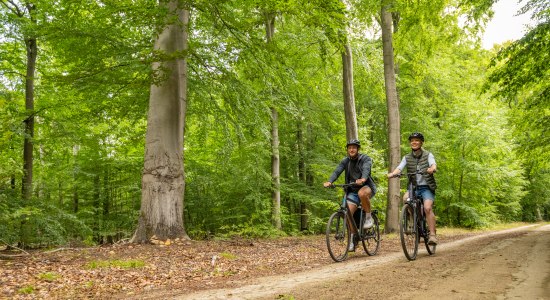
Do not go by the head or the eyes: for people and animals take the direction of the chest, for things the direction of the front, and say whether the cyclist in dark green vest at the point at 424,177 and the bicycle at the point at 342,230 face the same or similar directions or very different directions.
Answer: same or similar directions

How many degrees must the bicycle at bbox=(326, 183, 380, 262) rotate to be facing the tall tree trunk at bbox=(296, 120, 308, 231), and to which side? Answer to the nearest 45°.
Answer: approximately 135° to its right

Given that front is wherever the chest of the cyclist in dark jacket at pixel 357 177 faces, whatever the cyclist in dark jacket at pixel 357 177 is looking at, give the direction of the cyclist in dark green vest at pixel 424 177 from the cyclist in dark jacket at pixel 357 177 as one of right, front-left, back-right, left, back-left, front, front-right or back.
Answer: back-left

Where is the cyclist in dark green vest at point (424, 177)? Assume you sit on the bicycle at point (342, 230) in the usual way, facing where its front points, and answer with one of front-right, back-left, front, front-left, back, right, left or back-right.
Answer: back-left

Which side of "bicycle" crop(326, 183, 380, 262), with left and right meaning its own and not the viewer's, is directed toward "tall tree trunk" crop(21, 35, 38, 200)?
right

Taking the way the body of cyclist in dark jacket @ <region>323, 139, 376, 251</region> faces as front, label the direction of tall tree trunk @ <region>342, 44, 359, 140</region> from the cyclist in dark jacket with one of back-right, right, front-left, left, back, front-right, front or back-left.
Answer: back-right

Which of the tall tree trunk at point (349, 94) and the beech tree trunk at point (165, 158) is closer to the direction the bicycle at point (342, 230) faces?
the beech tree trunk

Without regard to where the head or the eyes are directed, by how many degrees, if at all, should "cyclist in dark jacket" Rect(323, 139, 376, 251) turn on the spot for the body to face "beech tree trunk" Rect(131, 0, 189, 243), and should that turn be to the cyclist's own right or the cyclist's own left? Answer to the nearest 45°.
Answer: approximately 45° to the cyclist's own right

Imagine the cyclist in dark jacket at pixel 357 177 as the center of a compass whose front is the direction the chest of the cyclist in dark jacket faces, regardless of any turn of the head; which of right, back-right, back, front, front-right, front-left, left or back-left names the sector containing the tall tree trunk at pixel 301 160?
back-right

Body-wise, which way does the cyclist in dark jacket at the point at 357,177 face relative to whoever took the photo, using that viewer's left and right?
facing the viewer and to the left of the viewer
